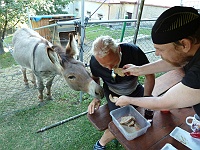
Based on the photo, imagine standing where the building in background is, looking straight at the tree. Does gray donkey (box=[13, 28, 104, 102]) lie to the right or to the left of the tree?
left

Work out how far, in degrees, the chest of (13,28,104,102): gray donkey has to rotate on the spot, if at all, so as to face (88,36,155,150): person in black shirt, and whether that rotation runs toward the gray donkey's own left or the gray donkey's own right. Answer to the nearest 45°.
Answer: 0° — it already faces them

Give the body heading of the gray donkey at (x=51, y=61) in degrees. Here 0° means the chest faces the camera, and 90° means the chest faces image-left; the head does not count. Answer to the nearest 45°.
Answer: approximately 315°

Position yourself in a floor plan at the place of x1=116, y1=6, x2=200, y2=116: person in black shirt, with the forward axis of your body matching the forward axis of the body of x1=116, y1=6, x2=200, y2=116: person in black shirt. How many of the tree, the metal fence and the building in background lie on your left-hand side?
0

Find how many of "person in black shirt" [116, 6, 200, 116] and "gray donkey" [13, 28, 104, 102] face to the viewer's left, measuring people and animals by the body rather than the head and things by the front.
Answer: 1

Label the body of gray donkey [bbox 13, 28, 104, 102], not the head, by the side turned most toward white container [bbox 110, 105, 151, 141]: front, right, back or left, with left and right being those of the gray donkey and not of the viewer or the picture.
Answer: front

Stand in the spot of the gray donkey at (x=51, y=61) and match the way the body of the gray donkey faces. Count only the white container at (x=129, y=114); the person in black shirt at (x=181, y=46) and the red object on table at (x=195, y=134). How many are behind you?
0

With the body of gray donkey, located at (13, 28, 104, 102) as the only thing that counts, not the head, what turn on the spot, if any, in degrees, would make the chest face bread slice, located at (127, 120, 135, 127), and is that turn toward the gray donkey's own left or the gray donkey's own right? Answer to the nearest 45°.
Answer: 0° — it already faces it

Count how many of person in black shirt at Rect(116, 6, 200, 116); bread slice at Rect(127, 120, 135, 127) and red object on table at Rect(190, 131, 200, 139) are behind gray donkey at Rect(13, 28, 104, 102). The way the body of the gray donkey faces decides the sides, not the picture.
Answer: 0

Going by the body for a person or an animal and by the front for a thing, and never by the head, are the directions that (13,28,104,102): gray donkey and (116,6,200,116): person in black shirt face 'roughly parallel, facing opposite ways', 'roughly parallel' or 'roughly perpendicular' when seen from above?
roughly parallel, facing opposite ways

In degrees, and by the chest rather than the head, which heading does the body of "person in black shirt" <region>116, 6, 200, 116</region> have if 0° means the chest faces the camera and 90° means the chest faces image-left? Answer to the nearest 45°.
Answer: approximately 90°

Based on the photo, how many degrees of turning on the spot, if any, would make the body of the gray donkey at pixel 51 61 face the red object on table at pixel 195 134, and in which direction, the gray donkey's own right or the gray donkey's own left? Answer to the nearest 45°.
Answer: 0° — it already faces it

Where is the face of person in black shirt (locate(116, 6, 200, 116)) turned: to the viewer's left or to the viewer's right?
to the viewer's left

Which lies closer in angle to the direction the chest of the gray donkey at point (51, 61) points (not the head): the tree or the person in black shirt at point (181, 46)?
the person in black shirt
